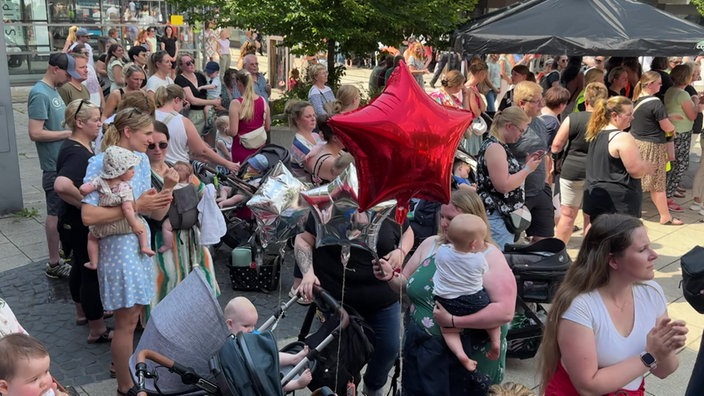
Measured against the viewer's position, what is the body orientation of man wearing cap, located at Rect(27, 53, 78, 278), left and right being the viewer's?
facing the viewer and to the right of the viewer

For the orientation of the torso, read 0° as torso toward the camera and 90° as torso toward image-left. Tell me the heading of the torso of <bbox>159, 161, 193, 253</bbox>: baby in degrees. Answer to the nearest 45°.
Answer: approximately 225°

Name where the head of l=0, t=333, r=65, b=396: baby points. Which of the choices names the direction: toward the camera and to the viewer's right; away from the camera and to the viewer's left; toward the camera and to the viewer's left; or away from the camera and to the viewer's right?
toward the camera and to the viewer's right

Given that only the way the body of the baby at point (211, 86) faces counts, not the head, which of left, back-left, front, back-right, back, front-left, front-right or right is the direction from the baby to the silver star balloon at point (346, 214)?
left

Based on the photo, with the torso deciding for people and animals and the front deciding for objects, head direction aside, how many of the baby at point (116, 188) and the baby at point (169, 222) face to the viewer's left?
0

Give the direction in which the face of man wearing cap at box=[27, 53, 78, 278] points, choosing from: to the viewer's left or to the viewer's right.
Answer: to the viewer's right
